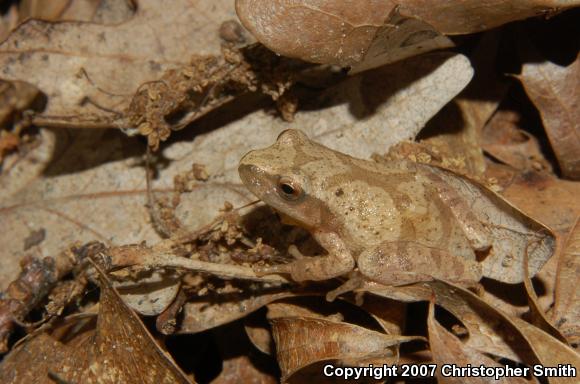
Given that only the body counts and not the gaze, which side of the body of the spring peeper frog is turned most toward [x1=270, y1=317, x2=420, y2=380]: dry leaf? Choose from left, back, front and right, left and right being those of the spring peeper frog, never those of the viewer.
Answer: left

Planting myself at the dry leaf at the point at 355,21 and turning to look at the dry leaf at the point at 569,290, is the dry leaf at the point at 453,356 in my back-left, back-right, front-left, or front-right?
front-right

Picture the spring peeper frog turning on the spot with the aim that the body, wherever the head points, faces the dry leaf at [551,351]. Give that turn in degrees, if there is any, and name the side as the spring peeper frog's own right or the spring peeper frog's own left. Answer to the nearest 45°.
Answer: approximately 135° to the spring peeper frog's own left

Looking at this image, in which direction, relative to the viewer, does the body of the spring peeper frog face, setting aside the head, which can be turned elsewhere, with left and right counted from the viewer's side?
facing to the left of the viewer

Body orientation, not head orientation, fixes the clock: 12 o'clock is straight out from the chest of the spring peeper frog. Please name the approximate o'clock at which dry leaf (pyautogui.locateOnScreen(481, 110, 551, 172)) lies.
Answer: The dry leaf is roughly at 4 o'clock from the spring peeper frog.

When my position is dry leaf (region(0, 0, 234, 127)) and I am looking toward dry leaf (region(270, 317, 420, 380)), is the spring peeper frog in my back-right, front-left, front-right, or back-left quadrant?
front-left

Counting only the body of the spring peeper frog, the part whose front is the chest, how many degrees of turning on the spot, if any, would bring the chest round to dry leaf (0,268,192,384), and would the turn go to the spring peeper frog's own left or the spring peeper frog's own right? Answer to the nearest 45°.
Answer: approximately 45° to the spring peeper frog's own left

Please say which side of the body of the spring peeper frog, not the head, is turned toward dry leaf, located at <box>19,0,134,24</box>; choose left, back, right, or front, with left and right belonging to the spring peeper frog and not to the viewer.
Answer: front

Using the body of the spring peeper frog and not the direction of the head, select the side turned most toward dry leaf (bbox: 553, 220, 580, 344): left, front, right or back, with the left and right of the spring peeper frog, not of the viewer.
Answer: back
